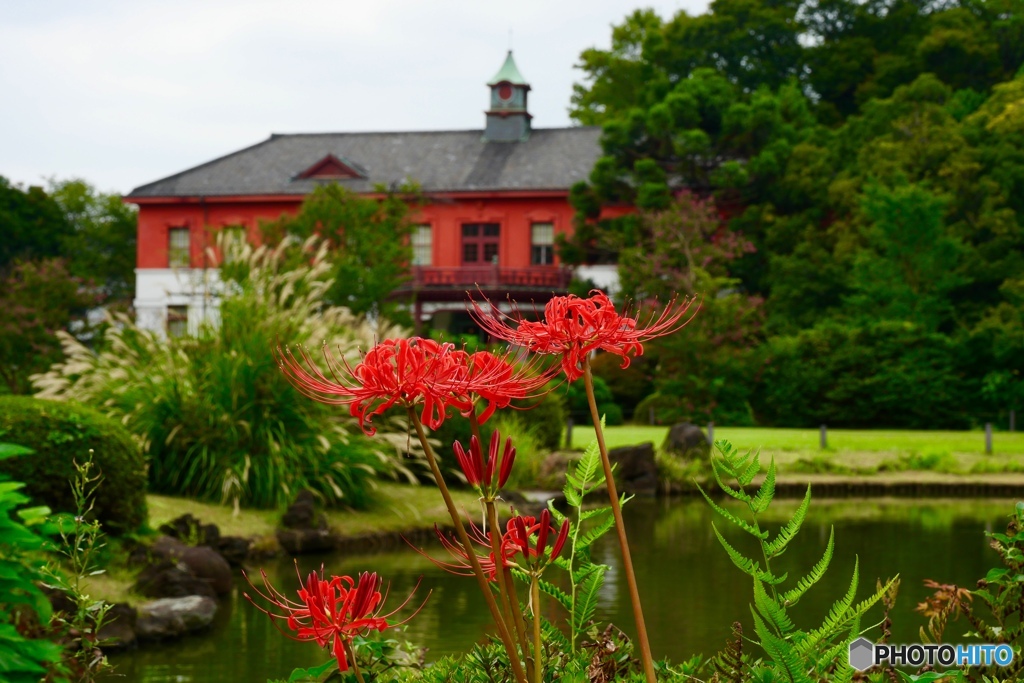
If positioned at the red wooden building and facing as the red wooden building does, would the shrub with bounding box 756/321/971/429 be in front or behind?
in front

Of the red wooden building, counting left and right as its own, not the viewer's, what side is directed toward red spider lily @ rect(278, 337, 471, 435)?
front

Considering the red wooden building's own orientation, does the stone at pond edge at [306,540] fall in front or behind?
in front

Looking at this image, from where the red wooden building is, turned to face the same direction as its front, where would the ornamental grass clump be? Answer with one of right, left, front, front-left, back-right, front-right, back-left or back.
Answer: front

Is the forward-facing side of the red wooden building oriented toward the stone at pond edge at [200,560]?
yes

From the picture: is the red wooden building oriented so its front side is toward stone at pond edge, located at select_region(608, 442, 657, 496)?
yes

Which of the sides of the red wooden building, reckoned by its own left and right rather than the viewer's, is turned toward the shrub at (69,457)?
front

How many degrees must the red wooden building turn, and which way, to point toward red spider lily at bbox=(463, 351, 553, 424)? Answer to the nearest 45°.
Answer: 0° — it already faces it

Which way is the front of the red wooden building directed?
toward the camera
